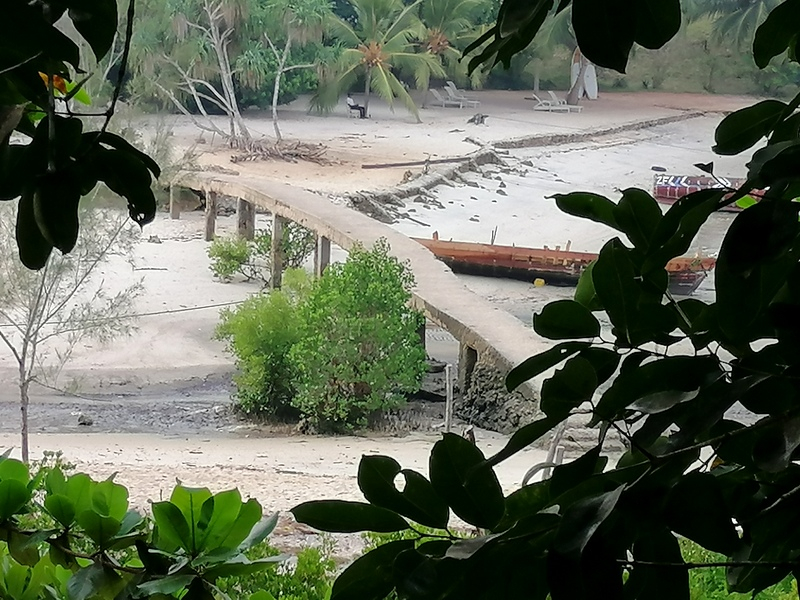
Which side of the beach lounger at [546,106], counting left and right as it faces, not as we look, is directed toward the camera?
right

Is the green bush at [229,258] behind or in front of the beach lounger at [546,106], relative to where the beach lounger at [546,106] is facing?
behind

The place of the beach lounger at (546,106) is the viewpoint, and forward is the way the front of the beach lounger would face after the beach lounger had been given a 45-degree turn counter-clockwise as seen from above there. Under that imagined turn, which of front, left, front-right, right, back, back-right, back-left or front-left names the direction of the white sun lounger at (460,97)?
left

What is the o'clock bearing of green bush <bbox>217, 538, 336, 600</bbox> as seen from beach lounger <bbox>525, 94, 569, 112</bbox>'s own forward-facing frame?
The green bush is roughly at 3 o'clock from the beach lounger.

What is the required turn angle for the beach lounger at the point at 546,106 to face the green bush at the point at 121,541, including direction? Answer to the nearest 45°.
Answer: approximately 90° to its right

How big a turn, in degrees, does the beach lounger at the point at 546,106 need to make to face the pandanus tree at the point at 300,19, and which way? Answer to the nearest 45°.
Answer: approximately 180°
